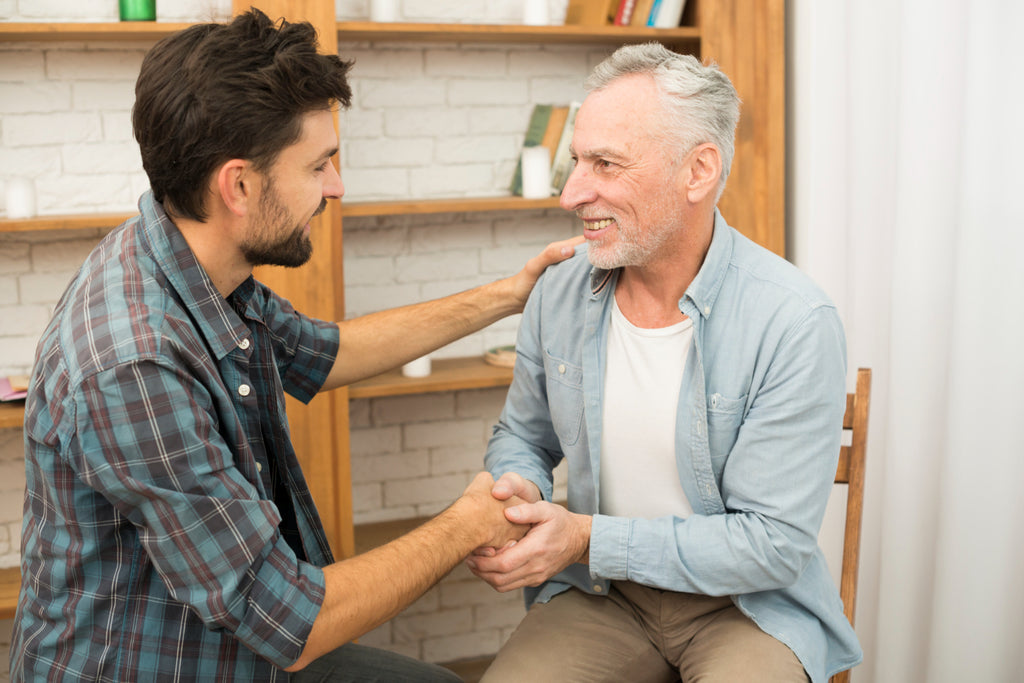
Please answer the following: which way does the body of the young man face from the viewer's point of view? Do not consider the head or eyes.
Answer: to the viewer's right

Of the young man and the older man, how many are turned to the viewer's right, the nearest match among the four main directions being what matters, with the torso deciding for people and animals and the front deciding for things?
1

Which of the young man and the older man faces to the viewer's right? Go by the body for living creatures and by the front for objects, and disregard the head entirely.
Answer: the young man

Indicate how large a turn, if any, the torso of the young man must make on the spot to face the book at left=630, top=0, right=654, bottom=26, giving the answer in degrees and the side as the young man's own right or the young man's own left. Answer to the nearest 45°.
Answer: approximately 45° to the young man's own left

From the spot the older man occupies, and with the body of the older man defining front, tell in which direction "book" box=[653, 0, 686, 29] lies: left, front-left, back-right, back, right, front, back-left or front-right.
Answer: back-right

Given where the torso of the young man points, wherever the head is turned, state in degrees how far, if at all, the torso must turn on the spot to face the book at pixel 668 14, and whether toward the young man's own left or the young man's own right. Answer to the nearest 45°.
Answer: approximately 45° to the young man's own left

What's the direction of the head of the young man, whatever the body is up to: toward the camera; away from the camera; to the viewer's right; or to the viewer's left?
to the viewer's right

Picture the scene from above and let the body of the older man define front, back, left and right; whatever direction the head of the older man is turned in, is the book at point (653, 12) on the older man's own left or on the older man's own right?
on the older man's own right
